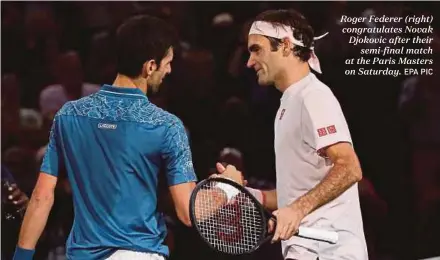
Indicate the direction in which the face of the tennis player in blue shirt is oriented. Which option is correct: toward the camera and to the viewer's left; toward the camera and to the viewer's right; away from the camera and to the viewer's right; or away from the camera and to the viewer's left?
away from the camera and to the viewer's right

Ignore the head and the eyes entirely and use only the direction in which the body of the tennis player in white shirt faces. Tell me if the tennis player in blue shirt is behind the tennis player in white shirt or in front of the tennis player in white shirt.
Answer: in front

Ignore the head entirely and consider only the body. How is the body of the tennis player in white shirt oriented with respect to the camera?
to the viewer's left

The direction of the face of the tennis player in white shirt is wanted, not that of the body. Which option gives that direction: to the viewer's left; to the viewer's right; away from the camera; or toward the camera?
to the viewer's left
